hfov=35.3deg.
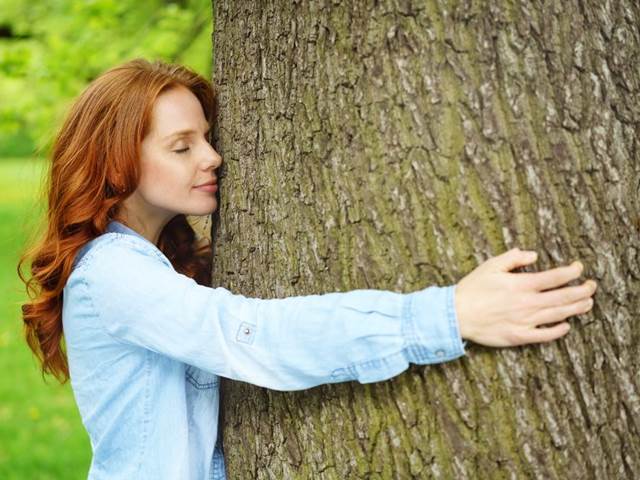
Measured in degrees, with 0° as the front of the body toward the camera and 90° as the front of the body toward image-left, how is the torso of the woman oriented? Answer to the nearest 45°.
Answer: approximately 270°

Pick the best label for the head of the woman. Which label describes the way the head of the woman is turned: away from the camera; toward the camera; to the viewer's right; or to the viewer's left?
to the viewer's right
